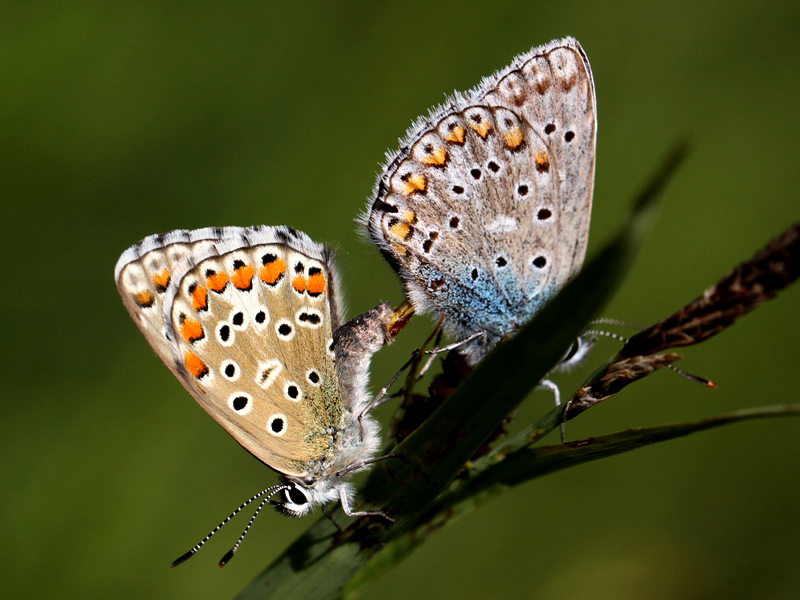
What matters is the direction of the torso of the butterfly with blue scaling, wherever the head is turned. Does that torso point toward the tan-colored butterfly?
no

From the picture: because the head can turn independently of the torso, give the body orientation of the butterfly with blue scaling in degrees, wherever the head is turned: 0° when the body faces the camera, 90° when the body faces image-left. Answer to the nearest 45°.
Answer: approximately 270°
